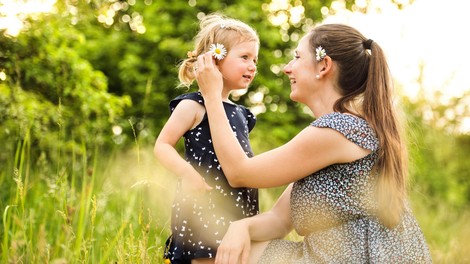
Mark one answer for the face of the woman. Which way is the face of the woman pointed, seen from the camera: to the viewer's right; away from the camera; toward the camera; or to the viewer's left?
to the viewer's left

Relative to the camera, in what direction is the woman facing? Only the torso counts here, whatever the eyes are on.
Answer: to the viewer's left

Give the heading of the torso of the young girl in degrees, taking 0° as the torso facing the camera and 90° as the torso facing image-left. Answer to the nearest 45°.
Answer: approximately 315°

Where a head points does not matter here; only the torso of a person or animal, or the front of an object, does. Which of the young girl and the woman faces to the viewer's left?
the woman

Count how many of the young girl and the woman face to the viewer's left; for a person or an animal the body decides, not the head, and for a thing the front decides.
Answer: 1
